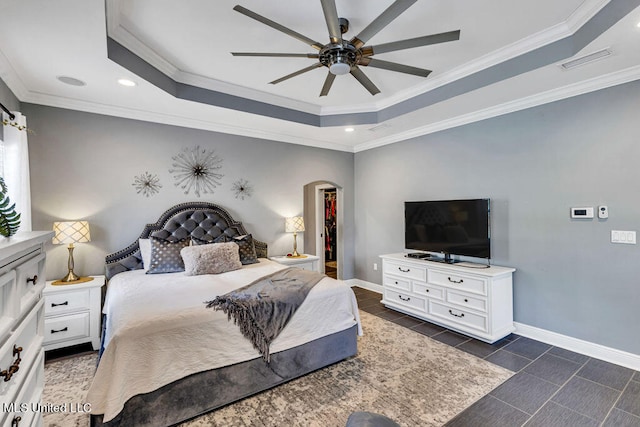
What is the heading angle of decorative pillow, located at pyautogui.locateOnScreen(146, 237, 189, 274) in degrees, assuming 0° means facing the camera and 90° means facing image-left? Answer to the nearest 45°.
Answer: approximately 0°

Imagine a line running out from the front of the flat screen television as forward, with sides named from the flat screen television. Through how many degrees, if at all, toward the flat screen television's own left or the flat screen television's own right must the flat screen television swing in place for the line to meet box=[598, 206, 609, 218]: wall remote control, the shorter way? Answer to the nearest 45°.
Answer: approximately 135° to the flat screen television's own left

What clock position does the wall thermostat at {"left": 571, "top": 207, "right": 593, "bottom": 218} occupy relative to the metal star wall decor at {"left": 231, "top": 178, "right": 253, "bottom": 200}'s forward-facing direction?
The wall thermostat is roughly at 10 o'clock from the metal star wall decor.

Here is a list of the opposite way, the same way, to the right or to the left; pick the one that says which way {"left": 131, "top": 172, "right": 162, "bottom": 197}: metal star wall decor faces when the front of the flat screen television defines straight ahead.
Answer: to the left

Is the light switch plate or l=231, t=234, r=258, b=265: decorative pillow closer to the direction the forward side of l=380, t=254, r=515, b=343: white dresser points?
the decorative pillow

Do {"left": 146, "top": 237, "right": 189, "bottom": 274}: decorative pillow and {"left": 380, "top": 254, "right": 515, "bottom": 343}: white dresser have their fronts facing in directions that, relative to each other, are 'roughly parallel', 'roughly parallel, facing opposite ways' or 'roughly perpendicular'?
roughly perpendicular

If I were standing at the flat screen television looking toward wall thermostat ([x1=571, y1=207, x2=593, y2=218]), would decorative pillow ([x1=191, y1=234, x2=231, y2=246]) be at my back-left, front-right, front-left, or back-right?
back-right

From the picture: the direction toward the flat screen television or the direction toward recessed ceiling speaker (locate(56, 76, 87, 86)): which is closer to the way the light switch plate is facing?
the recessed ceiling speaker
